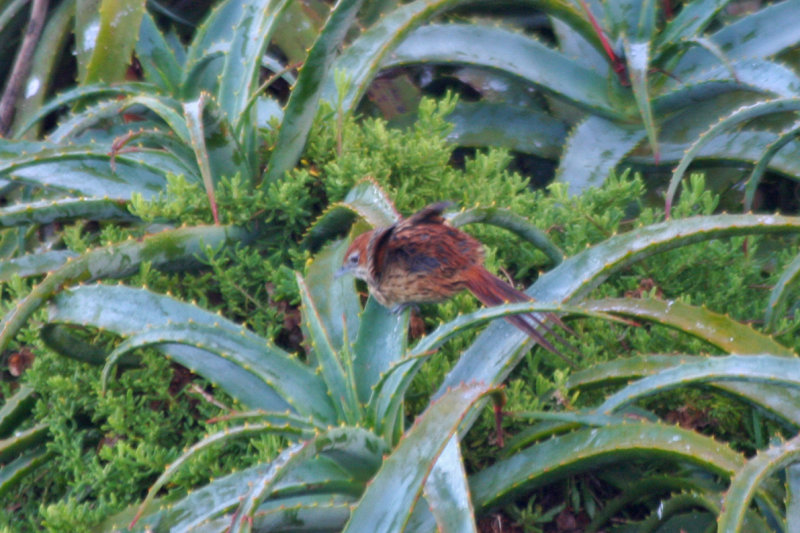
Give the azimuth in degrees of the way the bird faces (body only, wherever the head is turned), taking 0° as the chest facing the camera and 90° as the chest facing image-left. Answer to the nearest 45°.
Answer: approximately 90°
